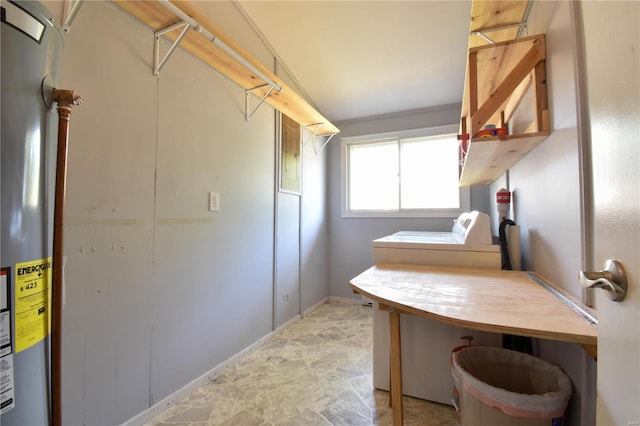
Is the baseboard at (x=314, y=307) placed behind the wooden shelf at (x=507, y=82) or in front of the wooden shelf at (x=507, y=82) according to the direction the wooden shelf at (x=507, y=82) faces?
in front

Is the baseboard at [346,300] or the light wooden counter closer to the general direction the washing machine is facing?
the baseboard

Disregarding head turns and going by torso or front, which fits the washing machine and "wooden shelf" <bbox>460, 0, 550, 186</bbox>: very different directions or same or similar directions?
same or similar directions

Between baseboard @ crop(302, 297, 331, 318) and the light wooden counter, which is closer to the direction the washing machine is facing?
the baseboard

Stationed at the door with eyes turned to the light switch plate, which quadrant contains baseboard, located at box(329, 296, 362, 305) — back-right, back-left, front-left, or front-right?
front-right

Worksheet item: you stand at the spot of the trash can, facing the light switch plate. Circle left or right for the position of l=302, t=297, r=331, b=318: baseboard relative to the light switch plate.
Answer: right

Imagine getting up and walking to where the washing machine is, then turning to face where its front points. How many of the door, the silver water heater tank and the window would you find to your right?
1

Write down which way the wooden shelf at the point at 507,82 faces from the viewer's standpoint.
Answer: facing to the left of the viewer

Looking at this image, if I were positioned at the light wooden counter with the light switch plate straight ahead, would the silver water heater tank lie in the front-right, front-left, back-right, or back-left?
front-left

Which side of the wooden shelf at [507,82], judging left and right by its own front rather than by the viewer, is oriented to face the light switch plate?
front

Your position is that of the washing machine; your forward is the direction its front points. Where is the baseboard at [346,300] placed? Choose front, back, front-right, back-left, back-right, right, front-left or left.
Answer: front-right

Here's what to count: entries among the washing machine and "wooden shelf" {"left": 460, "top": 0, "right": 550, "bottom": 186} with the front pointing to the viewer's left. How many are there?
2

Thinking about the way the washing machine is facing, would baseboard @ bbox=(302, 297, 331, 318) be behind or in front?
in front

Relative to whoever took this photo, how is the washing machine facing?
facing to the left of the viewer

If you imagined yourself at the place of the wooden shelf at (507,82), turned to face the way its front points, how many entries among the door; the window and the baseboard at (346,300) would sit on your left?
1
